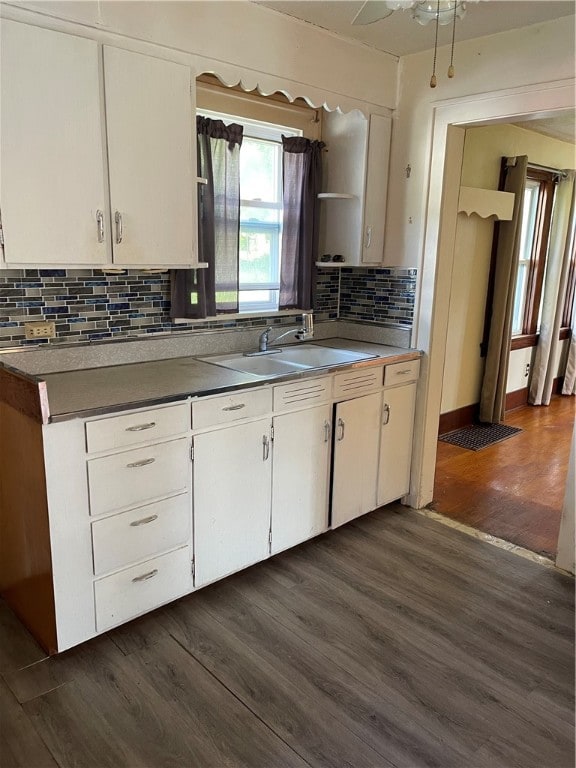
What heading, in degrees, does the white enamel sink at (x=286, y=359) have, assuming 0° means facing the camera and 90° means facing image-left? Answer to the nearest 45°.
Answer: approximately 315°

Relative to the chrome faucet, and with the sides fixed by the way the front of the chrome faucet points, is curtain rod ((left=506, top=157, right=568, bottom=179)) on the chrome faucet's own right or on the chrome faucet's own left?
on the chrome faucet's own left

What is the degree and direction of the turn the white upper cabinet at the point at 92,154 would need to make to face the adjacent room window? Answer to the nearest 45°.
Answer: approximately 90° to its left

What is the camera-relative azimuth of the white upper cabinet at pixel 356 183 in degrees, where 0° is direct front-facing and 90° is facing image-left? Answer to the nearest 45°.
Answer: approximately 315°

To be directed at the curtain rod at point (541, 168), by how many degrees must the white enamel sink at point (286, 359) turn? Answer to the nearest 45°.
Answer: approximately 90° to its left

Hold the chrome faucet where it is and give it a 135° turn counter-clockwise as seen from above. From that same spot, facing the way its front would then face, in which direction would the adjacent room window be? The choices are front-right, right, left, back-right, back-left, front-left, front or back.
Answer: front-right

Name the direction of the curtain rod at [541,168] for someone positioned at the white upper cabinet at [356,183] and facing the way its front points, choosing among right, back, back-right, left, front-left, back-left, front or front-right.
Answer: left
